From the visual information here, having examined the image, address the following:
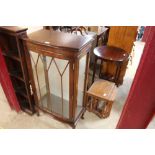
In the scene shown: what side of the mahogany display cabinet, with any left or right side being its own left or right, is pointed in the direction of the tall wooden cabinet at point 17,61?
right

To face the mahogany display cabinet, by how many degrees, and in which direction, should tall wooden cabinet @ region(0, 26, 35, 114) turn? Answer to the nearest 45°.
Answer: approximately 90° to its left

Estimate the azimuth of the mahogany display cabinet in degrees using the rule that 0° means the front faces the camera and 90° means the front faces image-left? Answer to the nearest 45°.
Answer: approximately 45°

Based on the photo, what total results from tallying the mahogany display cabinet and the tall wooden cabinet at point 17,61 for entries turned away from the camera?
0

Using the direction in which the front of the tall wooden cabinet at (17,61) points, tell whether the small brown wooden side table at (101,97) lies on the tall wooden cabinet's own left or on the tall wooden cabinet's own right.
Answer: on the tall wooden cabinet's own left

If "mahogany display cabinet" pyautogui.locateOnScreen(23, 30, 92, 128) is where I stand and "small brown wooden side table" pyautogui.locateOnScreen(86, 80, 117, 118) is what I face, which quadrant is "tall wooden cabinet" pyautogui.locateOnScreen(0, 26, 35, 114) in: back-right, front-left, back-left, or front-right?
back-left
